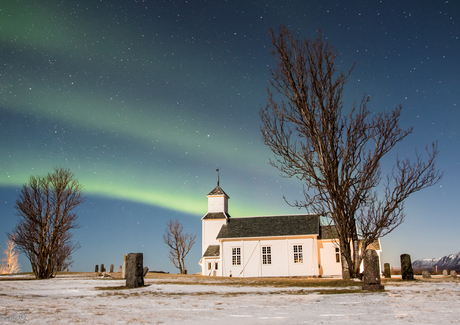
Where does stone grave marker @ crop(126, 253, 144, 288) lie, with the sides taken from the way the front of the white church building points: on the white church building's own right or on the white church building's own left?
on the white church building's own left

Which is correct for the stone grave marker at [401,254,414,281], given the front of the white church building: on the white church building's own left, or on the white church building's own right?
on the white church building's own left

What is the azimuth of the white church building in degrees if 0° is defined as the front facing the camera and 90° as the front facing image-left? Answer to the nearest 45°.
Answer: approximately 90°

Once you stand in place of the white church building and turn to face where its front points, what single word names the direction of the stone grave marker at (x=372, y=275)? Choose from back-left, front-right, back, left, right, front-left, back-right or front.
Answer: left
